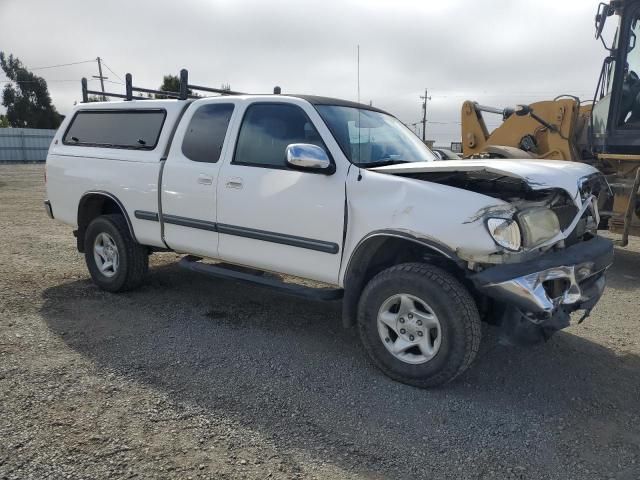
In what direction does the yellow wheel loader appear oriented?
to the viewer's left

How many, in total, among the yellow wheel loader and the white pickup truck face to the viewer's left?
1

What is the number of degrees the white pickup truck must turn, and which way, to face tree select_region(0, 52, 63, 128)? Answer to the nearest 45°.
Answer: approximately 180°

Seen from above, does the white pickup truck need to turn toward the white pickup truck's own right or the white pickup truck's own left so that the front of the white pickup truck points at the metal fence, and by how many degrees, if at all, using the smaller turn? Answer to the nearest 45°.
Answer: approximately 180°

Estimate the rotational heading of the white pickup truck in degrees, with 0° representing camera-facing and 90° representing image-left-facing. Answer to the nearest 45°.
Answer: approximately 315°

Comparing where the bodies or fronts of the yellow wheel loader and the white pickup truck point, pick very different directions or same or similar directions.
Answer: very different directions

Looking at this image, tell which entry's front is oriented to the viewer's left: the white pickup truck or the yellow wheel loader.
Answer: the yellow wheel loader

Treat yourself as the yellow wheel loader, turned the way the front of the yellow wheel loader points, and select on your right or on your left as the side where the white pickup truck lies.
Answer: on your left
